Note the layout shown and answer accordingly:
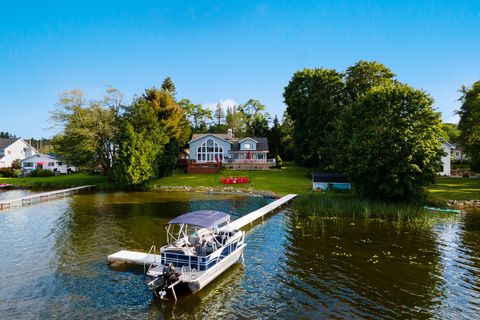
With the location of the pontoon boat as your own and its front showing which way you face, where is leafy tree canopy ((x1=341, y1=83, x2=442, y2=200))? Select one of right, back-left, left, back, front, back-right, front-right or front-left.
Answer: front

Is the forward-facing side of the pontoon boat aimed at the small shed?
yes

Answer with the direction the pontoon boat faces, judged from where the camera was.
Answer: facing away from the viewer and to the right of the viewer

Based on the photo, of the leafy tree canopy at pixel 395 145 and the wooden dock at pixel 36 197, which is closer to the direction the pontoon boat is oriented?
the leafy tree canopy

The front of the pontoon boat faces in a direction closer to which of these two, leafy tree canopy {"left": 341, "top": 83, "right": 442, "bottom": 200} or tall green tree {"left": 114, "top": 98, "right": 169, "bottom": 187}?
the leafy tree canopy

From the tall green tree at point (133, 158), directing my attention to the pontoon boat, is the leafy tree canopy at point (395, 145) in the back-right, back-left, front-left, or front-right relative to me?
front-left

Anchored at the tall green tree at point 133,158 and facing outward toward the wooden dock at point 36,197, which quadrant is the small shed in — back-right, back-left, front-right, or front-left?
back-left

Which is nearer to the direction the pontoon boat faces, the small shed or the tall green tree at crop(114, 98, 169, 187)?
the small shed

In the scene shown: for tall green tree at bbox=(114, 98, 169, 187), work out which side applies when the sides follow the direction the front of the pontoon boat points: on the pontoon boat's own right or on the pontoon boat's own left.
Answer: on the pontoon boat's own left

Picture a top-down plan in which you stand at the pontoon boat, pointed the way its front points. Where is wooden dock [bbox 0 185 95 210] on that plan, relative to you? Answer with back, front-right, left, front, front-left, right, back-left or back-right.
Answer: left
